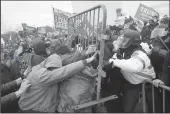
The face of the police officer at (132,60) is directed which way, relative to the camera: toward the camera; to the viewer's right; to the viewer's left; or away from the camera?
to the viewer's left

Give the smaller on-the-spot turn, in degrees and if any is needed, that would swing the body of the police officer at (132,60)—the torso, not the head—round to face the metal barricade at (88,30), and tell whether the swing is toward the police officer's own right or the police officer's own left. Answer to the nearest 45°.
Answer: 0° — they already face it

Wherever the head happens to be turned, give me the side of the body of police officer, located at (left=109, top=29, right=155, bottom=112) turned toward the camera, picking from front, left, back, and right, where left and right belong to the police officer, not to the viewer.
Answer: left
